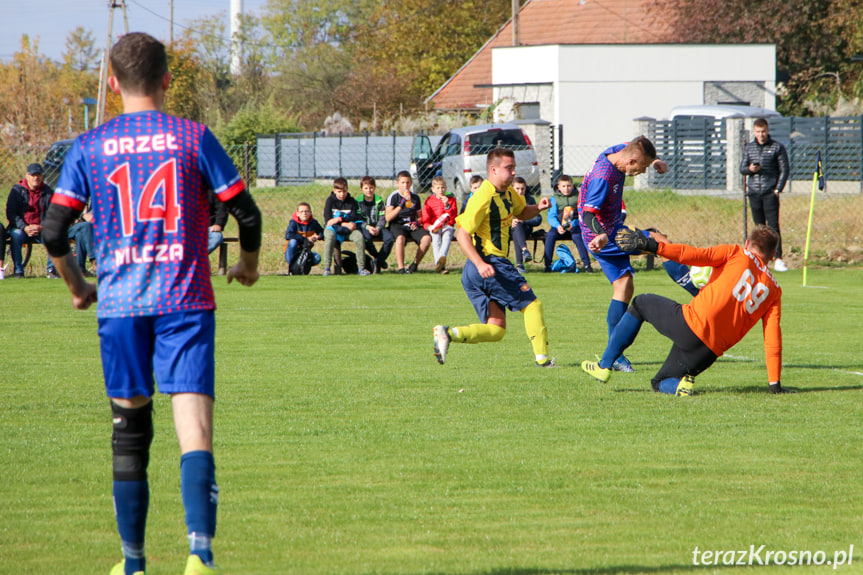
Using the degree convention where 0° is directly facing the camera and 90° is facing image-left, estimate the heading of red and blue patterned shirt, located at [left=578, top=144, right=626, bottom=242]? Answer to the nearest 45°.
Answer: approximately 270°

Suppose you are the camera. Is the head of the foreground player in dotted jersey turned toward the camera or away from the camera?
away from the camera

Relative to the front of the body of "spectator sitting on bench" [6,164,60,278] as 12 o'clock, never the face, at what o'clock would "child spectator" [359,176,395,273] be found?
The child spectator is roughly at 9 o'clock from the spectator sitting on bench.

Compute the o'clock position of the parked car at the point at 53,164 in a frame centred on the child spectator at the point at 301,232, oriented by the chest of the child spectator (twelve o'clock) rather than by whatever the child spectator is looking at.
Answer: The parked car is roughly at 5 o'clock from the child spectator.

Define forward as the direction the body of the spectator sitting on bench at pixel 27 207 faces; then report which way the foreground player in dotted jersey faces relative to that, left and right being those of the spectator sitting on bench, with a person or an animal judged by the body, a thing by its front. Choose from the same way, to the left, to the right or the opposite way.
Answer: the opposite way

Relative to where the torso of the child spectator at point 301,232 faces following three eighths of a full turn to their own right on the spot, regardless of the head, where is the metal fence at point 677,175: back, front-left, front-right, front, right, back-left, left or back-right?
right

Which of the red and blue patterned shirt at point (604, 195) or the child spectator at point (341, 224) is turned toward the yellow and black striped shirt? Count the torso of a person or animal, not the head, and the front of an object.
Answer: the child spectator

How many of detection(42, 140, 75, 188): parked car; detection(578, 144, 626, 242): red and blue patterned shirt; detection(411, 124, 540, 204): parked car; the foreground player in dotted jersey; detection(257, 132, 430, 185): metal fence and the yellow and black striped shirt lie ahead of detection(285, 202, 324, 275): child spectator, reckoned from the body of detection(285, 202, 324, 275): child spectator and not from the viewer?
3

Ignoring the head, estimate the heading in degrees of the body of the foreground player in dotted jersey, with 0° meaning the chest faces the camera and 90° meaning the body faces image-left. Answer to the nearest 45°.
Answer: approximately 180°

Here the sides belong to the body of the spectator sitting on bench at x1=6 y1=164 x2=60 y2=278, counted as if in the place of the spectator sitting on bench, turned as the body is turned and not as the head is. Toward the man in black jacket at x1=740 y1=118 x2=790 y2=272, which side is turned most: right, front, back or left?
left

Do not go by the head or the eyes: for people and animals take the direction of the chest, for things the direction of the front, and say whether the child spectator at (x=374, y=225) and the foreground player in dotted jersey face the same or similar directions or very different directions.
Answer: very different directions

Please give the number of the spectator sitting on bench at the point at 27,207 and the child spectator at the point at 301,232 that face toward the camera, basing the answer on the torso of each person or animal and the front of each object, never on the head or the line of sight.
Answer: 2
